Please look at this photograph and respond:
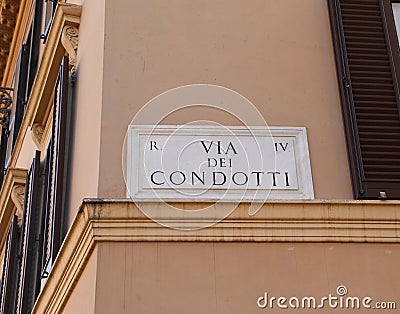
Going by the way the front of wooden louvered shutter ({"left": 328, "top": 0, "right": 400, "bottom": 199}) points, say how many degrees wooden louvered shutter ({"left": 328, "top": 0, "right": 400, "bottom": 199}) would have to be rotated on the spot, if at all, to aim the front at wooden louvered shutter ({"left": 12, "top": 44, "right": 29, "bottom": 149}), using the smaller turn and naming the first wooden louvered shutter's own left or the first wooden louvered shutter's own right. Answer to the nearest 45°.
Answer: approximately 135° to the first wooden louvered shutter's own right

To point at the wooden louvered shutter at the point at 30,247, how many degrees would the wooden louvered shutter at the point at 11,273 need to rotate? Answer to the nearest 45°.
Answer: approximately 90° to its left

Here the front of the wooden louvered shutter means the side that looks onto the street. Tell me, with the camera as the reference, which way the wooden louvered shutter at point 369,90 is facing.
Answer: facing the viewer

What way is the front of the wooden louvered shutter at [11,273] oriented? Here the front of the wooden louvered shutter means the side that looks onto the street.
to the viewer's left

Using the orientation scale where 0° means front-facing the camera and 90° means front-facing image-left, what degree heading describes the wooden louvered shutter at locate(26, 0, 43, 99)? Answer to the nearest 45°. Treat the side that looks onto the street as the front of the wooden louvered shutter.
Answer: approximately 90°

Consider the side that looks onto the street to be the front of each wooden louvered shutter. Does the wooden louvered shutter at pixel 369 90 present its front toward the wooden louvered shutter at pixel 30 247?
no

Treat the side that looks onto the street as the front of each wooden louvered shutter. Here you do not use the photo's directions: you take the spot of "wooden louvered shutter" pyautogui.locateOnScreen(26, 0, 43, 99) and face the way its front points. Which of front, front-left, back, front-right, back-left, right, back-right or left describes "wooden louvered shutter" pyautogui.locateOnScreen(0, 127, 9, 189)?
right

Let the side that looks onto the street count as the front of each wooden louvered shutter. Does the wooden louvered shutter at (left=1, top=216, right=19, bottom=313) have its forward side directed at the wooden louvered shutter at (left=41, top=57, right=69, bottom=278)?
no

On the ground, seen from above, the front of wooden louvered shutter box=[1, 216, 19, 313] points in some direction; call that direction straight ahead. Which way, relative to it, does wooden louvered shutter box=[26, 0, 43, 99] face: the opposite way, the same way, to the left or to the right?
the same way
